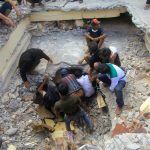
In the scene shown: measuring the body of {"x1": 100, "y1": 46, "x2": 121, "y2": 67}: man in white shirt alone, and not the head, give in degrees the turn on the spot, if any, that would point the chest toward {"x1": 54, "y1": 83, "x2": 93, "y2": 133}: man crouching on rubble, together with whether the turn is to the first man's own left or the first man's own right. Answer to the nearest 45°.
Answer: approximately 45° to the first man's own left

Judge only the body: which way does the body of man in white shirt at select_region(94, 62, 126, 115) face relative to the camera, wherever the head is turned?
to the viewer's left

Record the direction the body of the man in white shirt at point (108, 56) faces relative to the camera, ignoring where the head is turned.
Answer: to the viewer's left

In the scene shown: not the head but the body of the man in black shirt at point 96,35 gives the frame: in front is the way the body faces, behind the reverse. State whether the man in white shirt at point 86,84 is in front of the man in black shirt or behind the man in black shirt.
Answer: in front

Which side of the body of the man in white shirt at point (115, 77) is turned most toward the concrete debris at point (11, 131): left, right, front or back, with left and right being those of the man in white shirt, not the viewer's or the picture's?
front

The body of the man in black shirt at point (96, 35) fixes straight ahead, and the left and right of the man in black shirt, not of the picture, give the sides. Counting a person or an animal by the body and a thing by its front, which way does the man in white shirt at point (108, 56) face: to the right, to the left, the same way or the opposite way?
to the right

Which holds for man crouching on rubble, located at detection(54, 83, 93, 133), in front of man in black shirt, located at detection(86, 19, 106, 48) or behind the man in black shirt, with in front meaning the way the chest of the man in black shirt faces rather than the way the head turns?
in front

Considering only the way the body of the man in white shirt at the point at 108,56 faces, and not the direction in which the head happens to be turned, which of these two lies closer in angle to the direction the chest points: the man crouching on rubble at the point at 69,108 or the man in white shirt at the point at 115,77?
the man crouching on rubble

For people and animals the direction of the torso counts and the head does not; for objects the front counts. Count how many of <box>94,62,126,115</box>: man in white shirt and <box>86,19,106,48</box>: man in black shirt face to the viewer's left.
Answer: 1

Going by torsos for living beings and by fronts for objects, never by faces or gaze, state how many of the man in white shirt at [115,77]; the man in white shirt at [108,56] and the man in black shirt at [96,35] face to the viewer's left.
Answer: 2

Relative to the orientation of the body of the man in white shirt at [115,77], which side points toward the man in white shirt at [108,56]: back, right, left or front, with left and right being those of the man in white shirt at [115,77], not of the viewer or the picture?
right
